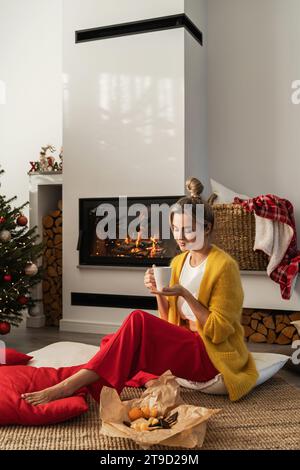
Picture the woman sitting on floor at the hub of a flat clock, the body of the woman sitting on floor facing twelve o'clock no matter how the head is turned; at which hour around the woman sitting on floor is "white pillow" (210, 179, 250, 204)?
The white pillow is roughly at 5 o'clock from the woman sitting on floor.

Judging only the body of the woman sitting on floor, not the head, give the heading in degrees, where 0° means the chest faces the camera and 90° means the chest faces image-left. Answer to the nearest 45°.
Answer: approximately 45°

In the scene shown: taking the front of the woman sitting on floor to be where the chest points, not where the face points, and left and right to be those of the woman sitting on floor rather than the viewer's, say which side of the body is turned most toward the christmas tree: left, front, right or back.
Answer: right

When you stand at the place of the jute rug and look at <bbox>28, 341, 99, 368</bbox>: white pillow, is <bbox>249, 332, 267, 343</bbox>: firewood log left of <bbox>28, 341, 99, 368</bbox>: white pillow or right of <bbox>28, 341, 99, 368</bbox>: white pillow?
right

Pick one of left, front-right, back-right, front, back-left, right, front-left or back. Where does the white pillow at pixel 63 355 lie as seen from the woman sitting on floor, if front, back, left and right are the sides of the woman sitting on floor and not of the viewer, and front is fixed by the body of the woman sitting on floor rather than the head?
right
